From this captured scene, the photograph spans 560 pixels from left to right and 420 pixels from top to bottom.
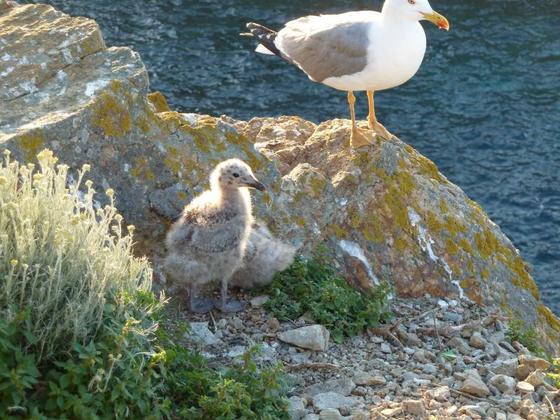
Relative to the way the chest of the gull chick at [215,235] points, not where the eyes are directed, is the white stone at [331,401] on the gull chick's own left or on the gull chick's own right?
on the gull chick's own right

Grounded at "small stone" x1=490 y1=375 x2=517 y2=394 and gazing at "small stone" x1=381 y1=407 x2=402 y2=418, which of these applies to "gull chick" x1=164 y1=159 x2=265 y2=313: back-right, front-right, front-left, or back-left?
front-right

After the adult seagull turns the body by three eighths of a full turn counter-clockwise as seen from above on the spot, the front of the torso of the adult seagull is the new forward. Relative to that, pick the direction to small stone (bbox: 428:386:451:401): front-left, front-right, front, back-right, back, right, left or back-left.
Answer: back-left

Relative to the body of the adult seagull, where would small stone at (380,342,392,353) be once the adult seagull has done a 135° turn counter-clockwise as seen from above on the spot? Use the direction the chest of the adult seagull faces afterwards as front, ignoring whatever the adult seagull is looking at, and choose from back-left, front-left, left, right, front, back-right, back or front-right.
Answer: back-left

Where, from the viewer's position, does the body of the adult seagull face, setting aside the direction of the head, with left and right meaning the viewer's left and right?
facing to the right of the viewer

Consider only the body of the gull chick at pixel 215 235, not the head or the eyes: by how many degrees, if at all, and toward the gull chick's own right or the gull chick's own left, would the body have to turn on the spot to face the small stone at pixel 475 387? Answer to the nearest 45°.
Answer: approximately 45° to the gull chick's own right

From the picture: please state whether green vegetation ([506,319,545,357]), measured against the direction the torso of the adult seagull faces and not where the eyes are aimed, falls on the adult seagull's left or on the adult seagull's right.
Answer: on the adult seagull's right

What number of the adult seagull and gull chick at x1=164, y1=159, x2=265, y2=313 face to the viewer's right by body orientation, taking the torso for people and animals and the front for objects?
2

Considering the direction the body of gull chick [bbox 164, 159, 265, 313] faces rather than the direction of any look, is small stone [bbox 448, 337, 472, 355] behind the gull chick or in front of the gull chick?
in front

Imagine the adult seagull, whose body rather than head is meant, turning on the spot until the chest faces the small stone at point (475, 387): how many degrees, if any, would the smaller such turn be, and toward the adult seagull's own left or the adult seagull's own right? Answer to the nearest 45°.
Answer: approximately 90° to the adult seagull's own right

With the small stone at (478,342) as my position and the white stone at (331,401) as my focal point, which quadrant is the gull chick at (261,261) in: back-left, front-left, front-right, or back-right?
front-right

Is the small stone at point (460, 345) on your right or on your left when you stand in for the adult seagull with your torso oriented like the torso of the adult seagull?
on your right

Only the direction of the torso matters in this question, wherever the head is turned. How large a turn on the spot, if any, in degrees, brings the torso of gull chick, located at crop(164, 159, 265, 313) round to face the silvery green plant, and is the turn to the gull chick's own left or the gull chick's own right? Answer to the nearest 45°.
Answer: approximately 135° to the gull chick's own right

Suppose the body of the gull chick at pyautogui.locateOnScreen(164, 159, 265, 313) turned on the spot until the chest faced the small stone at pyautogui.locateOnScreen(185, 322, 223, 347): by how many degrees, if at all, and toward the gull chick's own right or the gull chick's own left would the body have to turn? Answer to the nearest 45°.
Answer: approximately 90° to the gull chick's own right

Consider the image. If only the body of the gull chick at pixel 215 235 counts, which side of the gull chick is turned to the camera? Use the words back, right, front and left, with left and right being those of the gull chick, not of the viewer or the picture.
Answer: right

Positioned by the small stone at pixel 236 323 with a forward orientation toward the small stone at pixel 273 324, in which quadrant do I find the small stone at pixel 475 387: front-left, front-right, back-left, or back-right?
front-right
